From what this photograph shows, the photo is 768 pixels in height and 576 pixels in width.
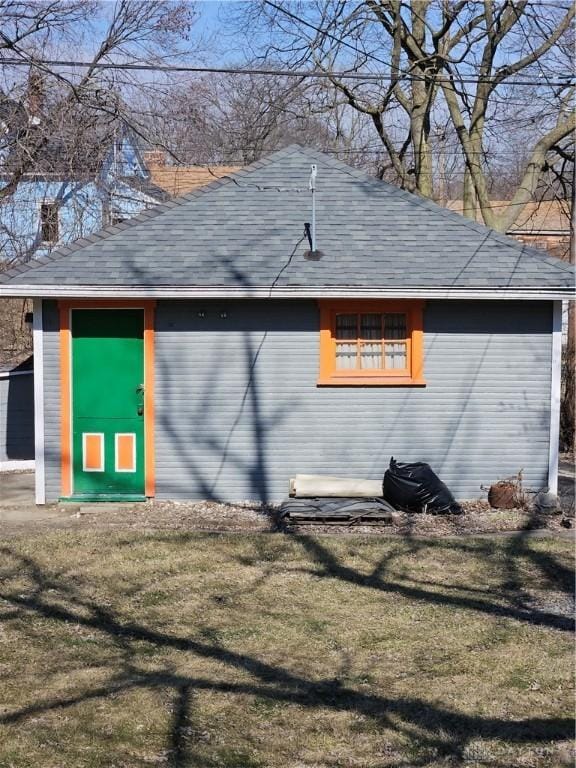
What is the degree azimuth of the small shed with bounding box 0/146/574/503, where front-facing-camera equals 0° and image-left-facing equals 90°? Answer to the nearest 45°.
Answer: approximately 0°

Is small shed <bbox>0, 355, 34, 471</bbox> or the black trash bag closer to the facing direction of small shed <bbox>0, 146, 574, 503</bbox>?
the black trash bag

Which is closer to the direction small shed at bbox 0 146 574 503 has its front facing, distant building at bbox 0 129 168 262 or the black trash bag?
the black trash bag

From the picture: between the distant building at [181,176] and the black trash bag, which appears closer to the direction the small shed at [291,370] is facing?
the black trash bag

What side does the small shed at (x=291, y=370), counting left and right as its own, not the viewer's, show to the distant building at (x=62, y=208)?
back

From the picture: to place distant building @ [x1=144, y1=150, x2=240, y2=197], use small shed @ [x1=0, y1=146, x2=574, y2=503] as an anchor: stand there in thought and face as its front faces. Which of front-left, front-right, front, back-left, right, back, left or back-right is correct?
back

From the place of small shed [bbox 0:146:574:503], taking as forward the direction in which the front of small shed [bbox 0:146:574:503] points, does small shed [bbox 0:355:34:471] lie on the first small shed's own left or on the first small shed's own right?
on the first small shed's own right

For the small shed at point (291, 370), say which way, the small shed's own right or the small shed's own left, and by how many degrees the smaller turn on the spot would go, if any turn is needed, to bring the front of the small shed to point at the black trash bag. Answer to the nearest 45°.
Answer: approximately 90° to the small shed's own left
